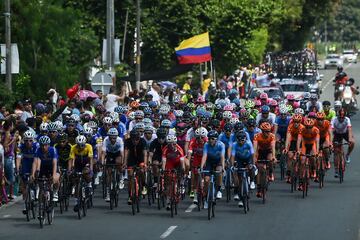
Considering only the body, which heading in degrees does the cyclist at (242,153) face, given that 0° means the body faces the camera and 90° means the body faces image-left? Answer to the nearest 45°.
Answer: approximately 0°

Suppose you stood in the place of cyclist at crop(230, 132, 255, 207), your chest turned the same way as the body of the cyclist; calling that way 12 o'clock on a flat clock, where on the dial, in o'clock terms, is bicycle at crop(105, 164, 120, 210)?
The bicycle is roughly at 3 o'clock from the cyclist.

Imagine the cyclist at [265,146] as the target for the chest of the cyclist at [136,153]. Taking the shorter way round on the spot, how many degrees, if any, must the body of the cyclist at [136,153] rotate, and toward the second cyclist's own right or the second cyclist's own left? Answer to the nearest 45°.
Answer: approximately 90° to the second cyclist's own left

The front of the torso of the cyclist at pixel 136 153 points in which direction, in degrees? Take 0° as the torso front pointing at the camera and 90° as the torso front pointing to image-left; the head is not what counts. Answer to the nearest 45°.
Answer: approximately 0°
